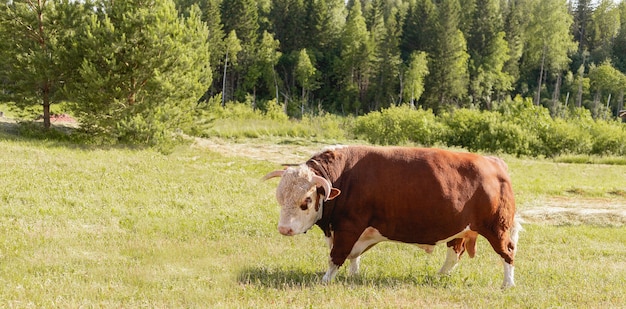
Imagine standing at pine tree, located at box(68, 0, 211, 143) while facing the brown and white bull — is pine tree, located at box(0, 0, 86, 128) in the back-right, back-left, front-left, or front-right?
back-right

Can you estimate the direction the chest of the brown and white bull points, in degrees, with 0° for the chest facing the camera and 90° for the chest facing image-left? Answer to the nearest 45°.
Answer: approximately 90°

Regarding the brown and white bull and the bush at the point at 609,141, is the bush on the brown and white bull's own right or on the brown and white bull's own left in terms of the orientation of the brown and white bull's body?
on the brown and white bull's own right

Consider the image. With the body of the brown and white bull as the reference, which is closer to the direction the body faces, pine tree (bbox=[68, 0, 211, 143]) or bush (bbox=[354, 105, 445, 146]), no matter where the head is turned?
the pine tree

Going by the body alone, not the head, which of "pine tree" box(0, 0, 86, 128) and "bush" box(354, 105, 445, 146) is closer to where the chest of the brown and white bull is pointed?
the pine tree

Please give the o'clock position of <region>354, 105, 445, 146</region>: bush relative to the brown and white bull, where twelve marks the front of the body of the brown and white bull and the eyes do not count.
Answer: The bush is roughly at 3 o'clock from the brown and white bull.

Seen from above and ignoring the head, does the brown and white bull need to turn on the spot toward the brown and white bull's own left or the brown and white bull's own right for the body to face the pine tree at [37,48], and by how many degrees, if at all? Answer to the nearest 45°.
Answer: approximately 45° to the brown and white bull's own right
